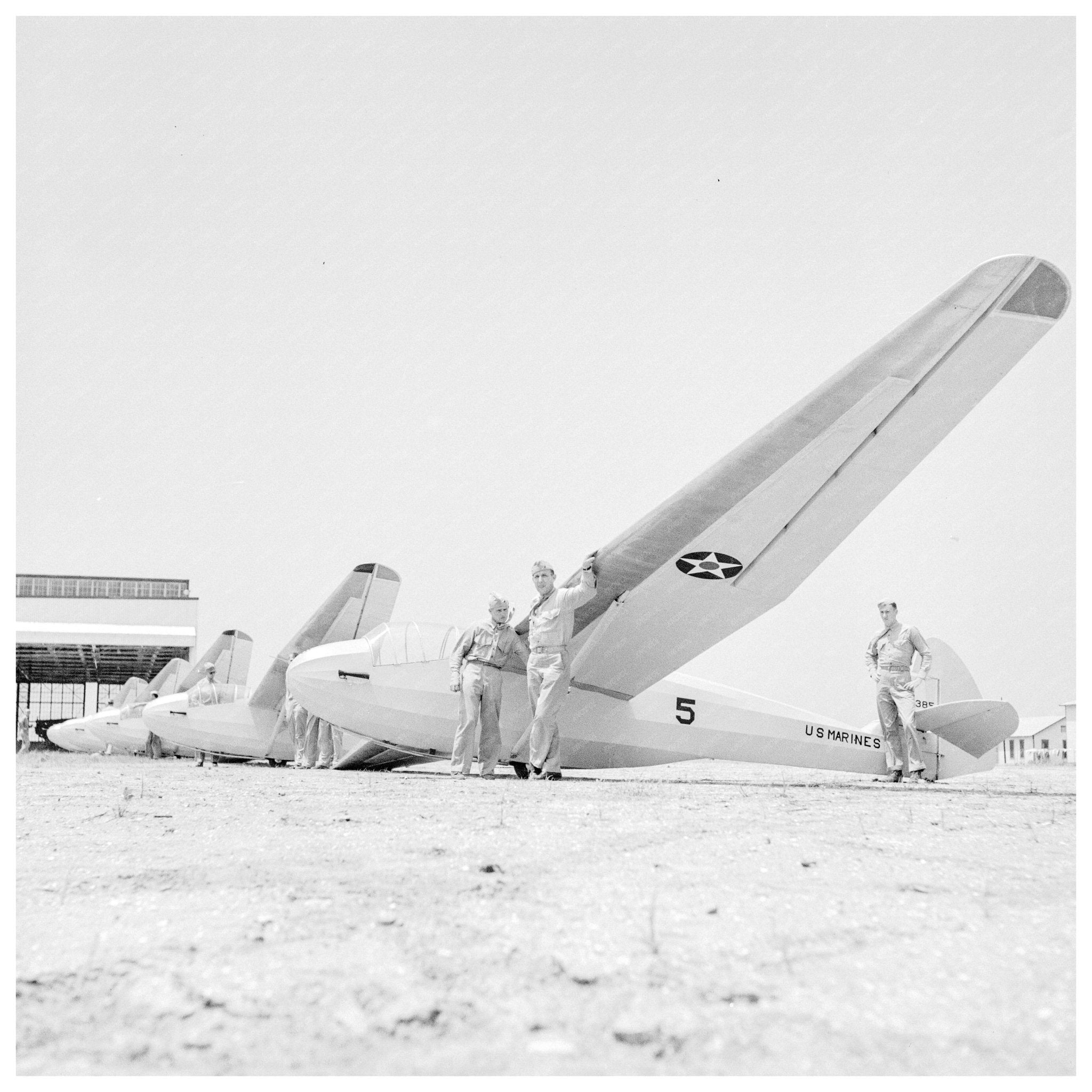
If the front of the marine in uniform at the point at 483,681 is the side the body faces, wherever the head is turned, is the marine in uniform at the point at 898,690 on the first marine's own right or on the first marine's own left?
on the first marine's own left

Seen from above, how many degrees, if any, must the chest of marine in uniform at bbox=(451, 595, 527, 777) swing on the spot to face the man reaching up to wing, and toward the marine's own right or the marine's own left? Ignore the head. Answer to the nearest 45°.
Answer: approximately 45° to the marine's own left

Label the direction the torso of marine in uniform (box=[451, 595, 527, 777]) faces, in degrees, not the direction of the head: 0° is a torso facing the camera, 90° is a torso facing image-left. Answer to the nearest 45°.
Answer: approximately 0°
